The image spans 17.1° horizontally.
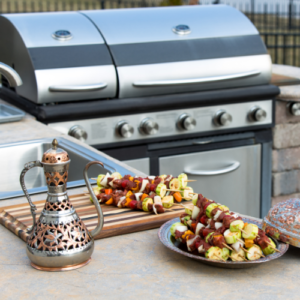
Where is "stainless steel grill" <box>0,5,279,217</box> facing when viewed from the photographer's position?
facing the viewer and to the right of the viewer

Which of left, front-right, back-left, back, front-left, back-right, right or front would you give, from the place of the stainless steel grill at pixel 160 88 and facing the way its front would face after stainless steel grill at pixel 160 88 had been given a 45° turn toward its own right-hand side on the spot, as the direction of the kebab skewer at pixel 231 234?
front
